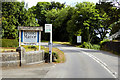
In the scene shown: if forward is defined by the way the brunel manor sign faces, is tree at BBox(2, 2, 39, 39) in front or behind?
behind

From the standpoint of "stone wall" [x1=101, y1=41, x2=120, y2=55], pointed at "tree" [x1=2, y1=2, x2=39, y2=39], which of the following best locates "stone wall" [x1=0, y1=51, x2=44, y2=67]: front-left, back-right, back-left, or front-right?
front-left

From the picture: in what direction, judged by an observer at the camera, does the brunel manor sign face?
facing the viewer

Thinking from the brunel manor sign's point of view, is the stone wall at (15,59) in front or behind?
in front

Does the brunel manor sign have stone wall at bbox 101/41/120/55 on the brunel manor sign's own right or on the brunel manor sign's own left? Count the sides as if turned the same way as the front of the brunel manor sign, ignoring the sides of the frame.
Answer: on the brunel manor sign's own left

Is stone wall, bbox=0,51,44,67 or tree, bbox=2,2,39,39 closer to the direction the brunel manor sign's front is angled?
the stone wall

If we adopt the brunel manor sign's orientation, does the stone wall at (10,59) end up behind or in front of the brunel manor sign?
in front
